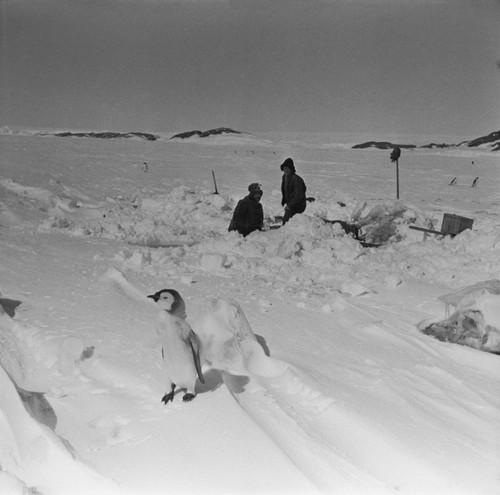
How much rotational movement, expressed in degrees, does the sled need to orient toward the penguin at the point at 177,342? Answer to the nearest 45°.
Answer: approximately 90° to its left

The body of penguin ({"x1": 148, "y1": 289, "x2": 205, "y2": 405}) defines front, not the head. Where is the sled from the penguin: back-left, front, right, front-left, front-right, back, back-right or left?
back

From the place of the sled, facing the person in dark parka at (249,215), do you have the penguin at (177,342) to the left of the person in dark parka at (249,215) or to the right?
left

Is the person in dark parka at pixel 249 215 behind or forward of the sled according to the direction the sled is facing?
forward

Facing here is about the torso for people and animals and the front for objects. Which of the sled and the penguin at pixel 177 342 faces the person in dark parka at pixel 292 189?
the sled

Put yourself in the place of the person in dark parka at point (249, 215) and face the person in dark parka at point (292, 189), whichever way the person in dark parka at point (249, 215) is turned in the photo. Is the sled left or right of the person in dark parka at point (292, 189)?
right

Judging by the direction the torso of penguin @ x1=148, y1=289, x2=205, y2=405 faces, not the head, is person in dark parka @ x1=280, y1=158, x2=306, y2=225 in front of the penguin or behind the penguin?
behind

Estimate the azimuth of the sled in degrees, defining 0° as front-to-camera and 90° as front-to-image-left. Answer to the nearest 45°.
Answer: approximately 90°

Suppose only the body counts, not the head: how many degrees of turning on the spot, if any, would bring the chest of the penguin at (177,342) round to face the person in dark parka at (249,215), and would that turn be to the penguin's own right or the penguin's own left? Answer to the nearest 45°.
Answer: approximately 135° to the penguin's own right

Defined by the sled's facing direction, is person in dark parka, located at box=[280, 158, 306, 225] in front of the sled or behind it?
in front

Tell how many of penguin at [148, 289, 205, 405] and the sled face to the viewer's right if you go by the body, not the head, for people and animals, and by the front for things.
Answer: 0

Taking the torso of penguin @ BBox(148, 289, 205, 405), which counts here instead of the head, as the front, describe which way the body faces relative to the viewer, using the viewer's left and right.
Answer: facing the viewer and to the left of the viewer
